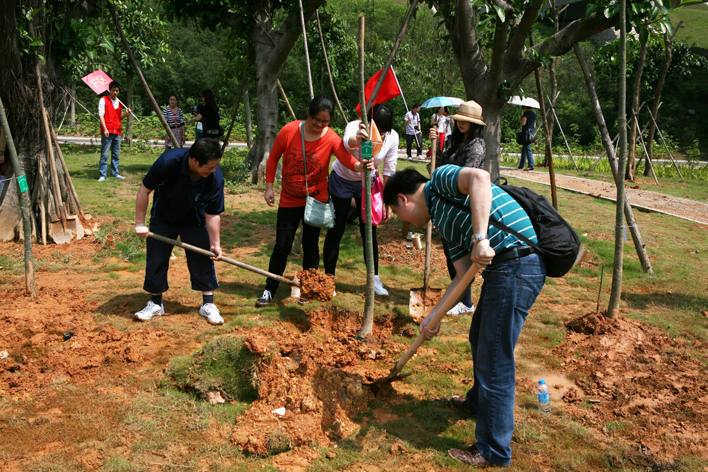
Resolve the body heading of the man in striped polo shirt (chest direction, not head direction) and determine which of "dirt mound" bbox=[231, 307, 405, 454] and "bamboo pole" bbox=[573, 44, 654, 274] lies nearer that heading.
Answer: the dirt mound

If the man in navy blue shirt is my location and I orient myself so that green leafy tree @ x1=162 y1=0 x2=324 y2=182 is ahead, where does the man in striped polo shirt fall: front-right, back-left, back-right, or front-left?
back-right

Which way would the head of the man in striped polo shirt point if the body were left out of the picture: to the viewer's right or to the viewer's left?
to the viewer's left

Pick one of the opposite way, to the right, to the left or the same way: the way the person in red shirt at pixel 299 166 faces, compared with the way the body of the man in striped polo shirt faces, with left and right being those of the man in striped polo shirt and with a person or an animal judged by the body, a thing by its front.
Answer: to the left

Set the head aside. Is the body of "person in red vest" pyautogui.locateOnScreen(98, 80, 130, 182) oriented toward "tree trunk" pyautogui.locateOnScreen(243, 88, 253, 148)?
no

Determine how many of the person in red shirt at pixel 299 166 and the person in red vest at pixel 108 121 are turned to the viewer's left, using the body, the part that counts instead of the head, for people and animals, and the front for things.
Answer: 0

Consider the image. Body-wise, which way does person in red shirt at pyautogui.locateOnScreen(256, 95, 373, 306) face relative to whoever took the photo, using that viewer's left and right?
facing the viewer

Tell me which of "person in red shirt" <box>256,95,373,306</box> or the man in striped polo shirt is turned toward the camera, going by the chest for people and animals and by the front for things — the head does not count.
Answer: the person in red shirt

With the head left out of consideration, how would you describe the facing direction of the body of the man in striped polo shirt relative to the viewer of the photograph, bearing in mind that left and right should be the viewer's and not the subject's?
facing to the left of the viewer

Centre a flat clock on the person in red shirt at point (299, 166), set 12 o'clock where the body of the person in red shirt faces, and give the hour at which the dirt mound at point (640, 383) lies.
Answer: The dirt mound is roughly at 10 o'clock from the person in red shirt.

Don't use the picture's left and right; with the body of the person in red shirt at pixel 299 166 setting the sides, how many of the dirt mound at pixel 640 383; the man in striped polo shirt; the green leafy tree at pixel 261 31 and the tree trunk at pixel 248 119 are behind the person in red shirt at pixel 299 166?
2

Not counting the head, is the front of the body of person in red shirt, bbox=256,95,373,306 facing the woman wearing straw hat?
no

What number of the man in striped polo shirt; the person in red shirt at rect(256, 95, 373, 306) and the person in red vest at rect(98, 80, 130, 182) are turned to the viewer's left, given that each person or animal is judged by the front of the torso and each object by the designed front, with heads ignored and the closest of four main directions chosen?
1

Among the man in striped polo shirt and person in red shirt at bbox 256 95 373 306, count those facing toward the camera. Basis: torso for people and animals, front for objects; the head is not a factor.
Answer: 1

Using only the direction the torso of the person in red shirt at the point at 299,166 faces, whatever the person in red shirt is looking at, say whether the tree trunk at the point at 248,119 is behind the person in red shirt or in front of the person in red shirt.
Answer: behind

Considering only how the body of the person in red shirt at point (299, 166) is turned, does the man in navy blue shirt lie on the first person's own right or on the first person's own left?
on the first person's own right

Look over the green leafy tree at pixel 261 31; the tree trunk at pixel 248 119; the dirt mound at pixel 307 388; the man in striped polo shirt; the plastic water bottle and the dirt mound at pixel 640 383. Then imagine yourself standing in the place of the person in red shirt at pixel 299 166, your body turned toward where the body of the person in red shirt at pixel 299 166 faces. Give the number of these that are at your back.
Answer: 2

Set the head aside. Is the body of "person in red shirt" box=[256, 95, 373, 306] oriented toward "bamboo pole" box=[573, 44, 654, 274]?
no

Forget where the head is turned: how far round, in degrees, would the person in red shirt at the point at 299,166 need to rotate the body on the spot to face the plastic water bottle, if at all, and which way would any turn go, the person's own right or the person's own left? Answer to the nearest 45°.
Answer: approximately 45° to the person's own left

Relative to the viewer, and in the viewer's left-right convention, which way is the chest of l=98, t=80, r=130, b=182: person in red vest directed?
facing the viewer and to the right of the viewer
